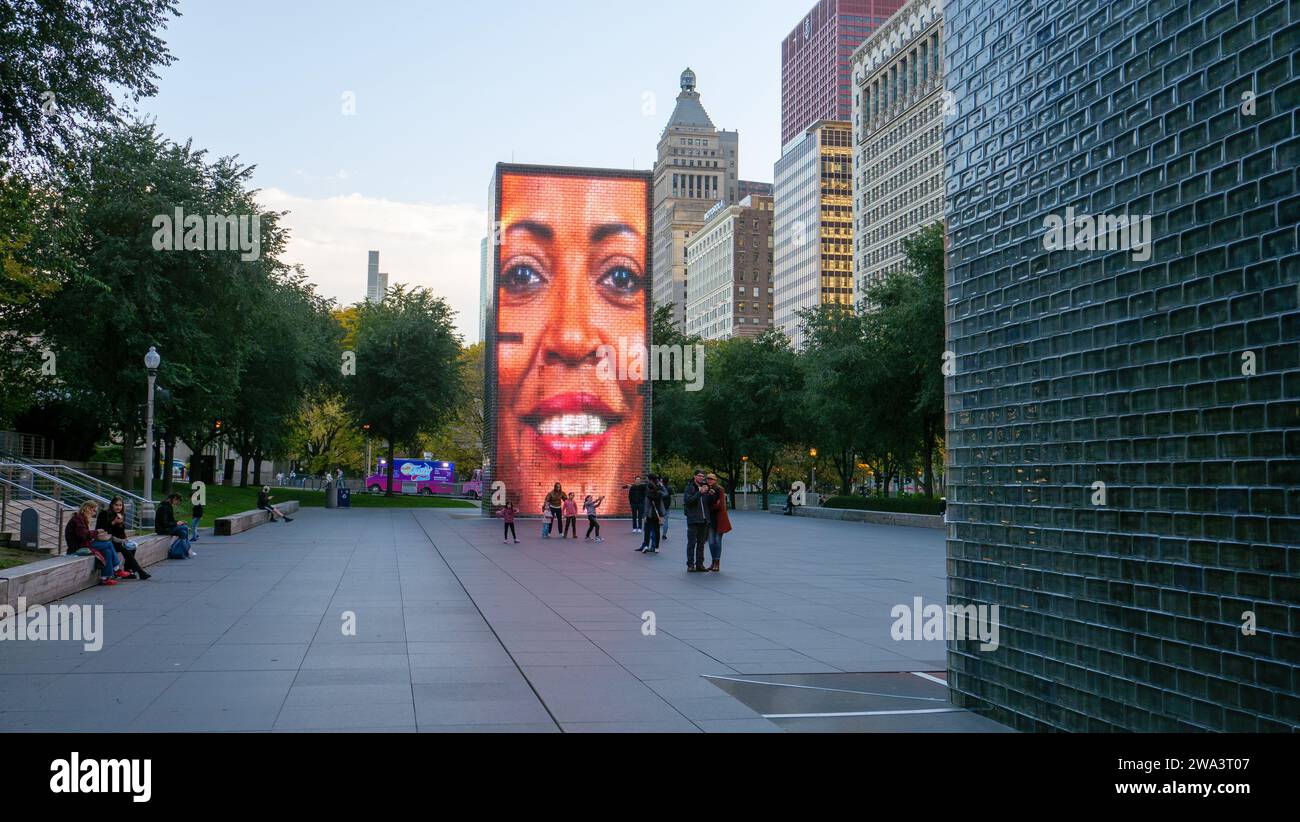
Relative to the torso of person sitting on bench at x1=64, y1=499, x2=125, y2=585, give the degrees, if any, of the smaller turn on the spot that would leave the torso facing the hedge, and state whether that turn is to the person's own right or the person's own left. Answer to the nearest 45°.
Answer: approximately 45° to the person's own left

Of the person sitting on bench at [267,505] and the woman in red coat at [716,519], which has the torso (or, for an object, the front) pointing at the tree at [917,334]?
the person sitting on bench

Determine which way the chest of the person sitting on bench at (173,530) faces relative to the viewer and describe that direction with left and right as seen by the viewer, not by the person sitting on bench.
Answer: facing to the right of the viewer

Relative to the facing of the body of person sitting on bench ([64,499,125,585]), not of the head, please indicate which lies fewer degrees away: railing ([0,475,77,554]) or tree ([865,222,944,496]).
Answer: the tree

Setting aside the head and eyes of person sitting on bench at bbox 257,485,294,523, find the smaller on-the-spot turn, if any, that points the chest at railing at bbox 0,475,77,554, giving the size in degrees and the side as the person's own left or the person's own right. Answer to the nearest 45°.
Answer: approximately 90° to the person's own right

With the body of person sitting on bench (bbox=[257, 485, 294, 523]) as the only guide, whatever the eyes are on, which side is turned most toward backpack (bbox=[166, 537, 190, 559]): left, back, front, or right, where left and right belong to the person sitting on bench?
right

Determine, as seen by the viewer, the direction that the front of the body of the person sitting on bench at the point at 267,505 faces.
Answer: to the viewer's right

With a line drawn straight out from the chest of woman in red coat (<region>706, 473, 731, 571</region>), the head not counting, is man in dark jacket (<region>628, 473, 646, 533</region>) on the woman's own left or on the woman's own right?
on the woman's own right

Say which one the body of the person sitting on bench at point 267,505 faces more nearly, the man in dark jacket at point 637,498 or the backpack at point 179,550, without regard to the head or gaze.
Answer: the man in dark jacket

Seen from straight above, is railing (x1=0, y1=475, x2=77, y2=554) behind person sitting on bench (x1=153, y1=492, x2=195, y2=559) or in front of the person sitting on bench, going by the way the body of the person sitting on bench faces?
behind

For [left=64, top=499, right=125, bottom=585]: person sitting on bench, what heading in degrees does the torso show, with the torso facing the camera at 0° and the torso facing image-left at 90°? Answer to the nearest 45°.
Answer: approximately 270°

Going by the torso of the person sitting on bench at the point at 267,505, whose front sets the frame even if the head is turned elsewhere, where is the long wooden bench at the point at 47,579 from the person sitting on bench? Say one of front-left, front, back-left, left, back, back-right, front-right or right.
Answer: right
